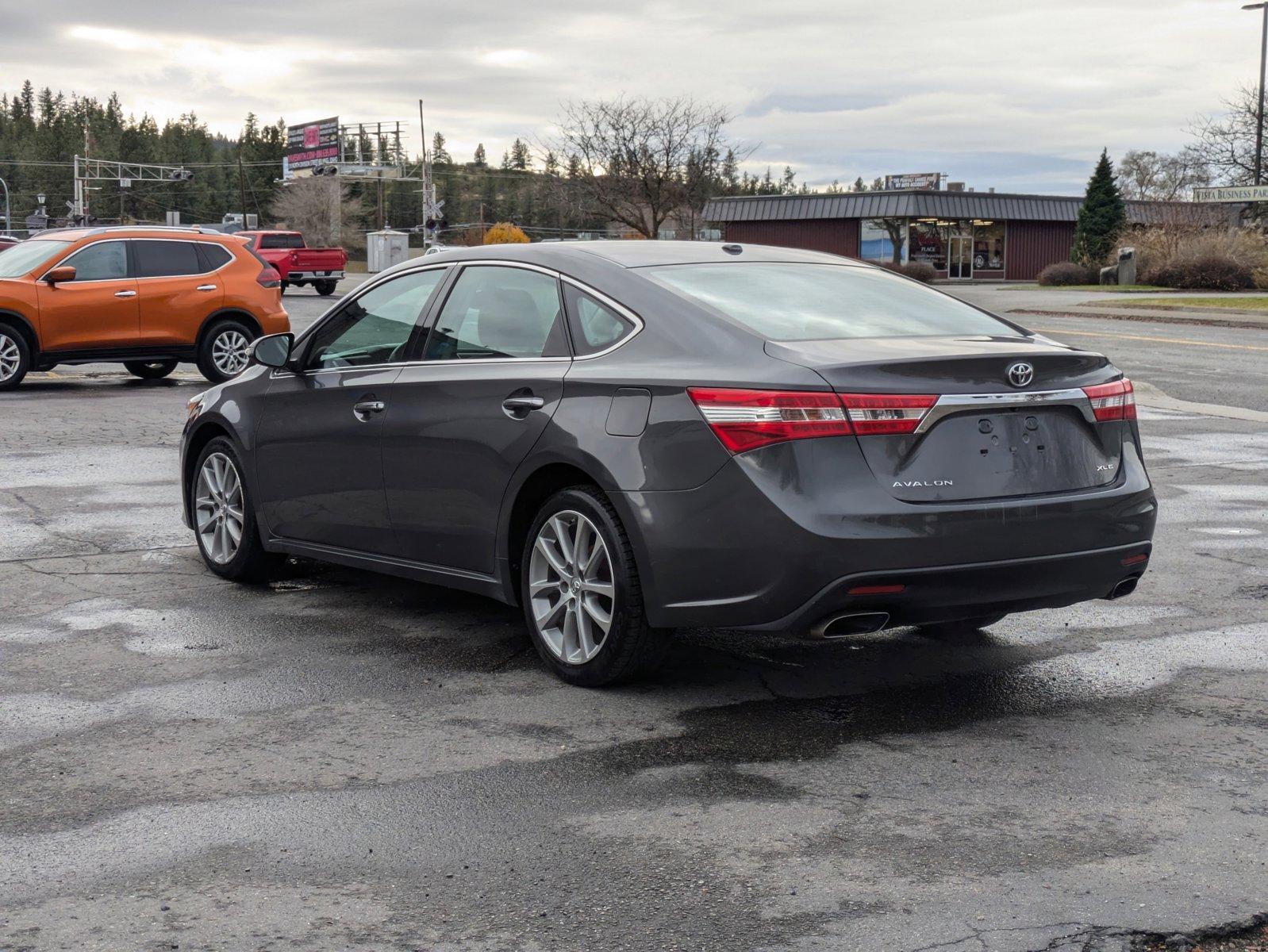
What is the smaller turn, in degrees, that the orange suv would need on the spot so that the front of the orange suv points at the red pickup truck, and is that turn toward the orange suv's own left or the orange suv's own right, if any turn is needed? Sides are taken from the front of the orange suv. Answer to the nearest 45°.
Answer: approximately 135° to the orange suv's own right

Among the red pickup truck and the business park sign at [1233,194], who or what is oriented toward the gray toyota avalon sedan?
the business park sign

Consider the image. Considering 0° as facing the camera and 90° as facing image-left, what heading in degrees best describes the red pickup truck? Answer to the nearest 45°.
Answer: approximately 135°

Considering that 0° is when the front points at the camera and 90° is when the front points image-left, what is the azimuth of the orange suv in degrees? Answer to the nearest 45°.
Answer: approximately 45°

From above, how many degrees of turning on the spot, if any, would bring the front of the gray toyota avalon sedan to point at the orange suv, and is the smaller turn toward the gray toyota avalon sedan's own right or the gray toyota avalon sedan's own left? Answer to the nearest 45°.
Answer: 0° — it already faces it

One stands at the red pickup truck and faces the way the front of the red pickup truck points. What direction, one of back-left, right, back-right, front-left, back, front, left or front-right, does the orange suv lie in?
back-left

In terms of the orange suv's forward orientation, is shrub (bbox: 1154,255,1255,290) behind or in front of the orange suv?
behind

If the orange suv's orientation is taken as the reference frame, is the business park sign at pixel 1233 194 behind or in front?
behind

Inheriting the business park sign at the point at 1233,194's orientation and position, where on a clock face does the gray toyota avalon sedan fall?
The gray toyota avalon sedan is roughly at 12 o'clock from the business park sign.

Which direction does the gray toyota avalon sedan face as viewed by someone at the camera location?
facing away from the viewer and to the left of the viewer

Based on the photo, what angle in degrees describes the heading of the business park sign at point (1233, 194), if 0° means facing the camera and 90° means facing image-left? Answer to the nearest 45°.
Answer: approximately 0°

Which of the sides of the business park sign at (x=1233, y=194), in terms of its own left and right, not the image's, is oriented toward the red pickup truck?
right
